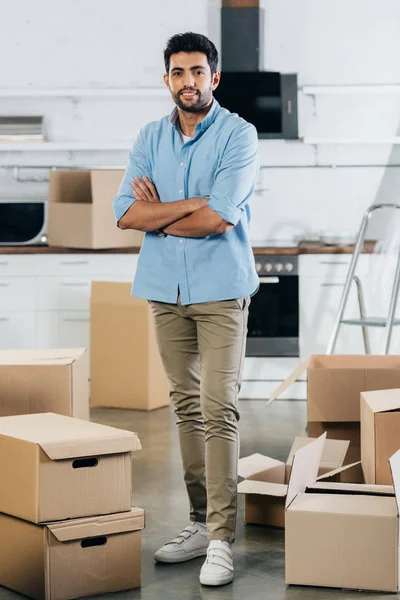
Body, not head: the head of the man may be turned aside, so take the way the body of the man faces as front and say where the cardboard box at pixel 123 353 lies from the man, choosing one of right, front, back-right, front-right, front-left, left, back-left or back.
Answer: back-right

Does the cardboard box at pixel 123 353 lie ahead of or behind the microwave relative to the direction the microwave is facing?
ahead

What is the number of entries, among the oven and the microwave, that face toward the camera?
2

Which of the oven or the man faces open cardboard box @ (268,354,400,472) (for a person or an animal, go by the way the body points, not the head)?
the oven

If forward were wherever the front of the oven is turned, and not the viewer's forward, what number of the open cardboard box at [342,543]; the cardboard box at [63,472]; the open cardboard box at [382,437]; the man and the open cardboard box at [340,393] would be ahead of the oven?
5

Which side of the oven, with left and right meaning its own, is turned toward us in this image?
front

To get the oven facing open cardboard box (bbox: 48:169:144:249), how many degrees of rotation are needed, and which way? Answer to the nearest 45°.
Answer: approximately 90° to its right

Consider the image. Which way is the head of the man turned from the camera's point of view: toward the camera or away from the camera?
toward the camera

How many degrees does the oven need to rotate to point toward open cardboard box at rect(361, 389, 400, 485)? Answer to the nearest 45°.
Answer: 0° — it already faces it

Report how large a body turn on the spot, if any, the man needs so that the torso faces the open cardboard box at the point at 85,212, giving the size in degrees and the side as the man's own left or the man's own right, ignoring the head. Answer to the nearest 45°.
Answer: approximately 135° to the man's own right

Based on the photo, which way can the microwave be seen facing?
toward the camera

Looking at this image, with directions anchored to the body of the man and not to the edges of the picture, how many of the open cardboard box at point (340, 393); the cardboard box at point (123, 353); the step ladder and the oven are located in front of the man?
0

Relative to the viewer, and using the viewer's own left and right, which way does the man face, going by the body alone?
facing the viewer and to the left of the viewer

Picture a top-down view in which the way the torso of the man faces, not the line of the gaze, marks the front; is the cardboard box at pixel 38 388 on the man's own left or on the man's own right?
on the man's own right

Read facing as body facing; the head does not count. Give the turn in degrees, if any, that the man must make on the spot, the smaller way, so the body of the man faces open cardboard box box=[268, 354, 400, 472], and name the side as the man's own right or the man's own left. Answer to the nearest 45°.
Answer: approximately 180°

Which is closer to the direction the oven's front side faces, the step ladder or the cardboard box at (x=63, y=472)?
the cardboard box
